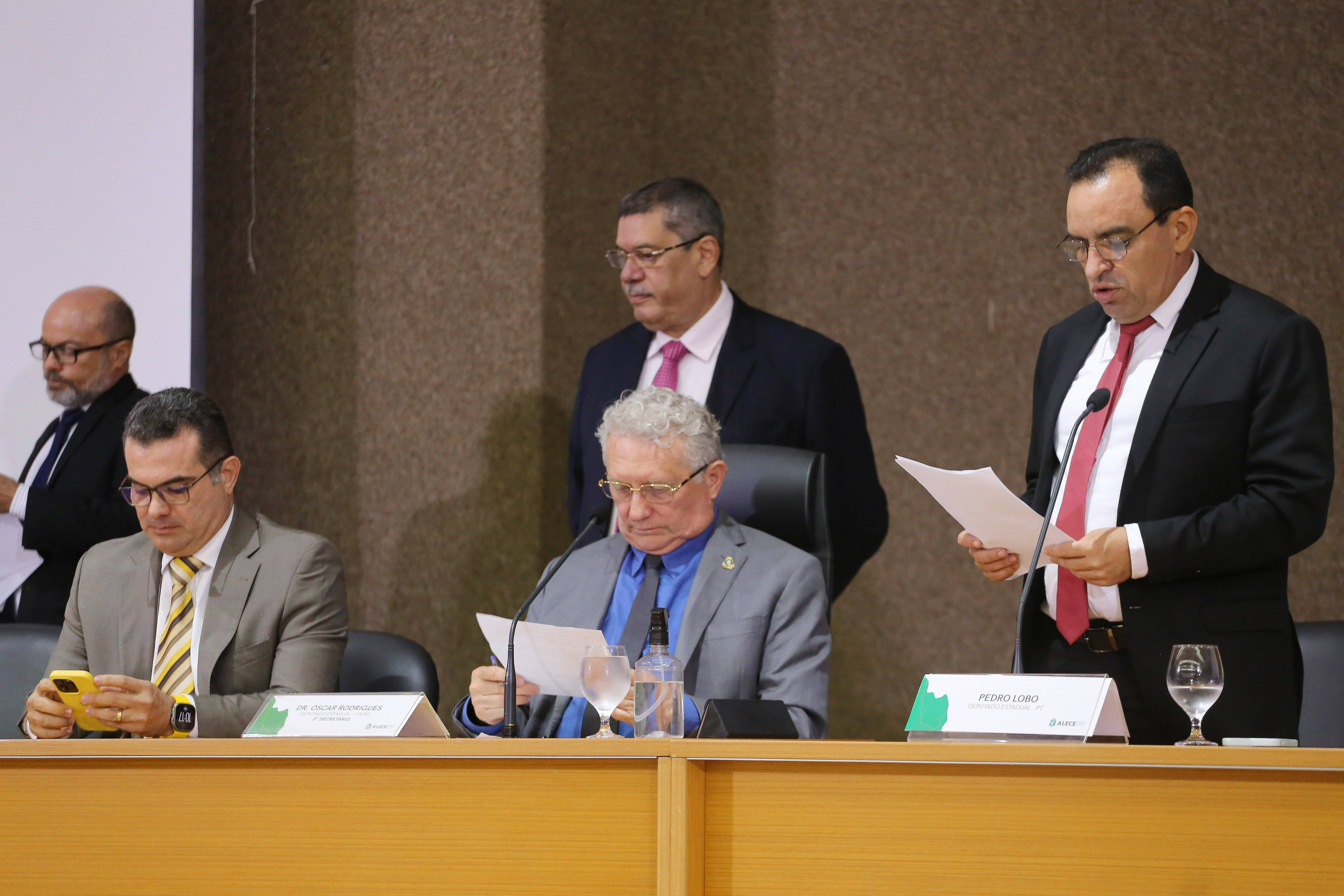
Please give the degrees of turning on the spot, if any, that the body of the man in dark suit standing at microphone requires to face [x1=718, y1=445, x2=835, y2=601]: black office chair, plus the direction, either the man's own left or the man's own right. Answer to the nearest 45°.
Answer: approximately 45° to the man's own right

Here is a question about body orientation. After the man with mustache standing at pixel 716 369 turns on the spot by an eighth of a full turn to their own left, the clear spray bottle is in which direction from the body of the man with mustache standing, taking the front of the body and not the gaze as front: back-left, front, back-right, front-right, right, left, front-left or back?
front

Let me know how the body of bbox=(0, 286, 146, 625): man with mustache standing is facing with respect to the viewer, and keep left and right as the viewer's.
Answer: facing the viewer and to the left of the viewer

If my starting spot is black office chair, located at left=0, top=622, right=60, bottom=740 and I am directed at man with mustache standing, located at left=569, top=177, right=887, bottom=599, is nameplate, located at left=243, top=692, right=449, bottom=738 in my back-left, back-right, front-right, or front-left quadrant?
front-right

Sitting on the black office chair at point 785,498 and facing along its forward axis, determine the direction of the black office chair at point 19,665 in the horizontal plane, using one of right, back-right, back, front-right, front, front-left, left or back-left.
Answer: front-right

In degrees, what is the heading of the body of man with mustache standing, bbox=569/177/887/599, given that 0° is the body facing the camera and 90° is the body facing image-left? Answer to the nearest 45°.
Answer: approximately 45°

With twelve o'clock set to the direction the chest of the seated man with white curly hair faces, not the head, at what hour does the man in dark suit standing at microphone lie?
The man in dark suit standing at microphone is roughly at 8 o'clock from the seated man with white curly hair.

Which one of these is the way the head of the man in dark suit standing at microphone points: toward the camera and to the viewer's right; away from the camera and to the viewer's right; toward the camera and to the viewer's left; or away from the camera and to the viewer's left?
toward the camera and to the viewer's left

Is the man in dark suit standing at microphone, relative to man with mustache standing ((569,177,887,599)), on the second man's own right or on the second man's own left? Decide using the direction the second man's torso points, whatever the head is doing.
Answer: on the second man's own left

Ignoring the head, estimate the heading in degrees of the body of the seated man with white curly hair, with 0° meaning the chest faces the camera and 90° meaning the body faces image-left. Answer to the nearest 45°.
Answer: approximately 45°

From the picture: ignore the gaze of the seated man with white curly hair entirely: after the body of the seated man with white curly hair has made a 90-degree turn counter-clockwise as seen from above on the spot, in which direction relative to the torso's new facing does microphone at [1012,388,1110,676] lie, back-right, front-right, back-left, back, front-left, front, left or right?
front

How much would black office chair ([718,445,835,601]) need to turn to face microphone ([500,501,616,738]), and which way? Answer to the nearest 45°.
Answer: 0° — it already faces it

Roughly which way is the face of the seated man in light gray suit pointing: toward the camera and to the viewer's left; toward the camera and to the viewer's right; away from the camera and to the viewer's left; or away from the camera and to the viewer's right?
toward the camera and to the viewer's left

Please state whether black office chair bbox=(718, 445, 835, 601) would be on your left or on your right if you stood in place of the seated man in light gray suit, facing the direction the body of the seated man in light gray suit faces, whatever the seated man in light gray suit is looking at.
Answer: on your left

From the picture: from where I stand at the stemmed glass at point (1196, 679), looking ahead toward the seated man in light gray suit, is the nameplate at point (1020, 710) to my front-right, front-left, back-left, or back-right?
front-left
